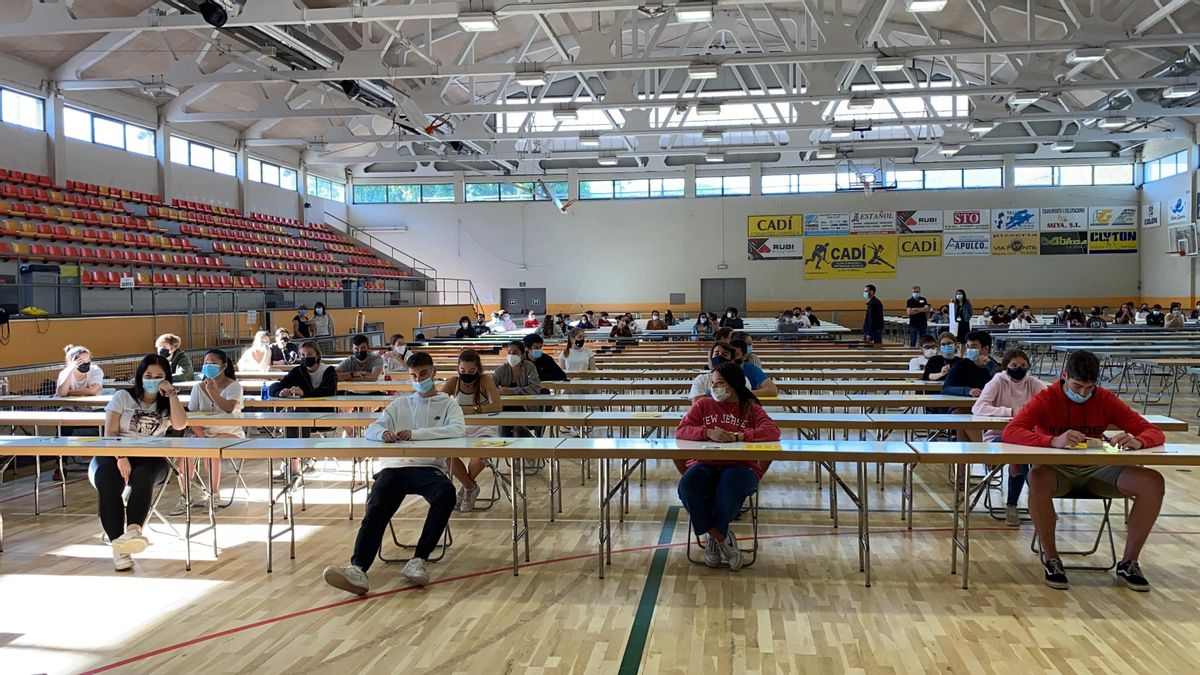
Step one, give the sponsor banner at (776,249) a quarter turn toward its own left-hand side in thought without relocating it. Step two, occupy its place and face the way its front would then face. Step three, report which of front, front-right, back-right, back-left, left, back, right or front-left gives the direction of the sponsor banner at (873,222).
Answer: front

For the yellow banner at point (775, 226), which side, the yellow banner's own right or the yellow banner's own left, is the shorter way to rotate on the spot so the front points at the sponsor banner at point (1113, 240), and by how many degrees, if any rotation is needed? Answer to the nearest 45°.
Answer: approximately 90° to the yellow banner's own left

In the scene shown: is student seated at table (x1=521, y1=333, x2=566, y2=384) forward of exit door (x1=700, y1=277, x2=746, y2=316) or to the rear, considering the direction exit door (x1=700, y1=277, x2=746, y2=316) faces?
forward

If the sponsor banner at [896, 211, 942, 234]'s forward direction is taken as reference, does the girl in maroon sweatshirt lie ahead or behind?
ahead

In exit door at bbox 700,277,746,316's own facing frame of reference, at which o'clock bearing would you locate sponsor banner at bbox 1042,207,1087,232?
The sponsor banner is roughly at 9 o'clock from the exit door.

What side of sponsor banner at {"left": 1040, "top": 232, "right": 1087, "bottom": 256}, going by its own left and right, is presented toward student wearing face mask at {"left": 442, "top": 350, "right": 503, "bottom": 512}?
front

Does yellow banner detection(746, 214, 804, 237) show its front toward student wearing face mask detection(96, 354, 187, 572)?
yes

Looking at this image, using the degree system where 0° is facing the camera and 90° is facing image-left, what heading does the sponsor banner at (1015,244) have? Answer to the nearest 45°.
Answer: approximately 0°

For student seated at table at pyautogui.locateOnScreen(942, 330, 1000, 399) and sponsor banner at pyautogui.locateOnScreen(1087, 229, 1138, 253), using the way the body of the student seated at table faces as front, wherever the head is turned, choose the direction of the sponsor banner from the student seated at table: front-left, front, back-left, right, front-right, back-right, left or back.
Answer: back

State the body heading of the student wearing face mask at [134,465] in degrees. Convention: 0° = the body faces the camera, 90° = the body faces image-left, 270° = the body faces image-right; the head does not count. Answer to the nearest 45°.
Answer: approximately 0°

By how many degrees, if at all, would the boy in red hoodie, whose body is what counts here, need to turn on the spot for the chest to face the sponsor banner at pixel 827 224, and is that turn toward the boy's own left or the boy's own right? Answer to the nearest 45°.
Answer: approximately 180°
